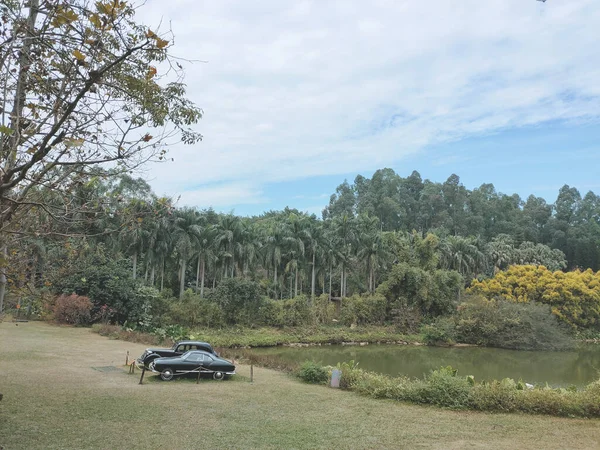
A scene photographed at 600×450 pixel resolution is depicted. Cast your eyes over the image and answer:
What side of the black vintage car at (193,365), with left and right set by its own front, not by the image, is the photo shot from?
left

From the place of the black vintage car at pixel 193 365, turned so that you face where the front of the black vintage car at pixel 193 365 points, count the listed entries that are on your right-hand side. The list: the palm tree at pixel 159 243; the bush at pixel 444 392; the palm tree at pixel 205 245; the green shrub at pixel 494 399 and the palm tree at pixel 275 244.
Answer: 3

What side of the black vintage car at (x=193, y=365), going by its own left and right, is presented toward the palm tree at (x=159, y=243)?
right

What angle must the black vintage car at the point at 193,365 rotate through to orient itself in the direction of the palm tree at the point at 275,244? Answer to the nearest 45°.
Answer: approximately 90° to its right

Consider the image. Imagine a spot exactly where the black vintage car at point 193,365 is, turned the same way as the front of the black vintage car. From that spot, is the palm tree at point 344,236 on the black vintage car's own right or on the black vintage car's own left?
on the black vintage car's own right

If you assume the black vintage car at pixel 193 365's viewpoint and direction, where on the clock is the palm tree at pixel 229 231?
The palm tree is roughly at 3 o'clock from the black vintage car.
